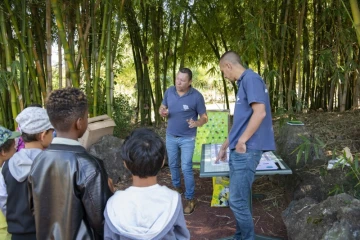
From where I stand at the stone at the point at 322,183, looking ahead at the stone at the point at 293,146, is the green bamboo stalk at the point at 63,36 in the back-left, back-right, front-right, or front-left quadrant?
front-left

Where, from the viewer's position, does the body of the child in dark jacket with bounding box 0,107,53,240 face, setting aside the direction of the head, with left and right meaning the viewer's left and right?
facing away from the viewer and to the right of the viewer

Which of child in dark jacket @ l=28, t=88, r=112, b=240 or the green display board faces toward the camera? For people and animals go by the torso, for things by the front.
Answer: the green display board

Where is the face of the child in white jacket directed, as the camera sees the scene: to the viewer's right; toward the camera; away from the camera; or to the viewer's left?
away from the camera

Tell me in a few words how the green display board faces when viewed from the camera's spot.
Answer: facing the viewer

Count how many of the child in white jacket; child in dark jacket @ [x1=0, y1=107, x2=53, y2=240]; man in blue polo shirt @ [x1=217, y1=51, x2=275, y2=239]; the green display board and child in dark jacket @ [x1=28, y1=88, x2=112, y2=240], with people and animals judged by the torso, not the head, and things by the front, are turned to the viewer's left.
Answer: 1

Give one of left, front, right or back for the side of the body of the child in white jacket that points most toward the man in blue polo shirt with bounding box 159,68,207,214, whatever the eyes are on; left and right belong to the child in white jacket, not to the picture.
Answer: front

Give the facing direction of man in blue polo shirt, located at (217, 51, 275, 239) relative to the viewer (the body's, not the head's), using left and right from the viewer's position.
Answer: facing to the left of the viewer

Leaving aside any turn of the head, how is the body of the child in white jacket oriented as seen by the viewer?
away from the camera

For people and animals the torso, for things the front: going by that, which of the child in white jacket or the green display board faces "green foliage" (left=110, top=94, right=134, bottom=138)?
the child in white jacket

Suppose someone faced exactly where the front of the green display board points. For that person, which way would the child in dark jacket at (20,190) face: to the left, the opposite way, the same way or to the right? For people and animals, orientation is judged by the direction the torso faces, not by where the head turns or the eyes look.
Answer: the opposite way

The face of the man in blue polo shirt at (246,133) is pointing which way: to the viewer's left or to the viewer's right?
to the viewer's left
